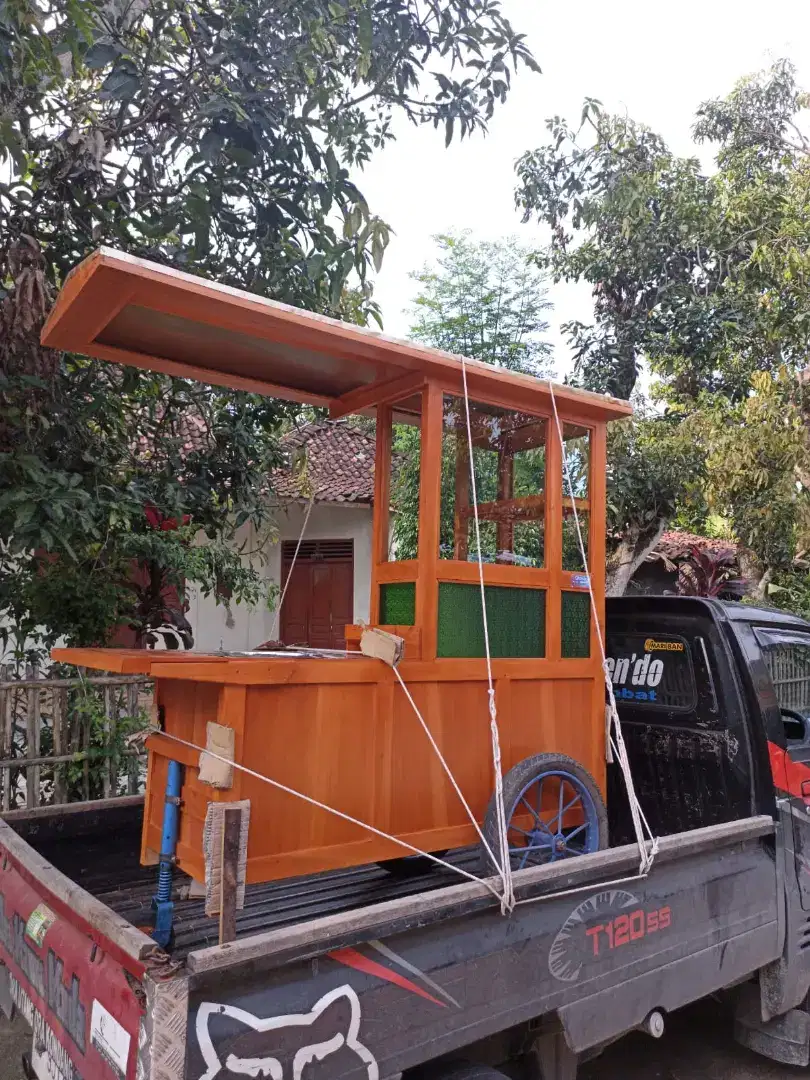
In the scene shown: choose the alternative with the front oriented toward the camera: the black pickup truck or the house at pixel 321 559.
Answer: the house

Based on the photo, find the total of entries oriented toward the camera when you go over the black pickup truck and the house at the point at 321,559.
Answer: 1

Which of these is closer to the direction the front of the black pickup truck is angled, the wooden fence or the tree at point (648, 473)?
the tree

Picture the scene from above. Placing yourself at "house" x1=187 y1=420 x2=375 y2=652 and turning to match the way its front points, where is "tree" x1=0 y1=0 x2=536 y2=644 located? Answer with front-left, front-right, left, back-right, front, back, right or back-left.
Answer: front

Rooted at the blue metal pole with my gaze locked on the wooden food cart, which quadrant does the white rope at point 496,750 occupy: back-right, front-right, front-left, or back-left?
front-right

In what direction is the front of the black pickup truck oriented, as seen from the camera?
facing away from the viewer and to the right of the viewer

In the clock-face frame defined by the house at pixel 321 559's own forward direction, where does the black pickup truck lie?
The black pickup truck is roughly at 12 o'clock from the house.

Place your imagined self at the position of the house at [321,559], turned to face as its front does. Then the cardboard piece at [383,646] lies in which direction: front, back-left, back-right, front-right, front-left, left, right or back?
front

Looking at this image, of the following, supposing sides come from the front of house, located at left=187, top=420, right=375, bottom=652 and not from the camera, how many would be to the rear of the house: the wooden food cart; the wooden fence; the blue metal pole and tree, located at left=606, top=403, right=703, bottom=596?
0

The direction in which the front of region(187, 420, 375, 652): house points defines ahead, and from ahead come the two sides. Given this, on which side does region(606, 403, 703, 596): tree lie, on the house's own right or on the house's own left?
on the house's own left

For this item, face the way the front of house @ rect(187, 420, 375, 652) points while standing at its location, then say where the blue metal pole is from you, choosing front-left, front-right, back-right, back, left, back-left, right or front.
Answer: front

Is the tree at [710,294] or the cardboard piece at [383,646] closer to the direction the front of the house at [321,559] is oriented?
the cardboard piece

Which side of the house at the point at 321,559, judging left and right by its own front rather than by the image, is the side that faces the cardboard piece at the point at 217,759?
front

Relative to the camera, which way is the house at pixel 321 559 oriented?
toward the camera

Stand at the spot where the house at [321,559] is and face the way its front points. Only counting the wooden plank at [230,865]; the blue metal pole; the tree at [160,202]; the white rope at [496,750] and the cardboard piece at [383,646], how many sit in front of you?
5

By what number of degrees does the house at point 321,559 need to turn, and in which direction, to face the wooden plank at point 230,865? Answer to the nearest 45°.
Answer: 0° — it already faces it
